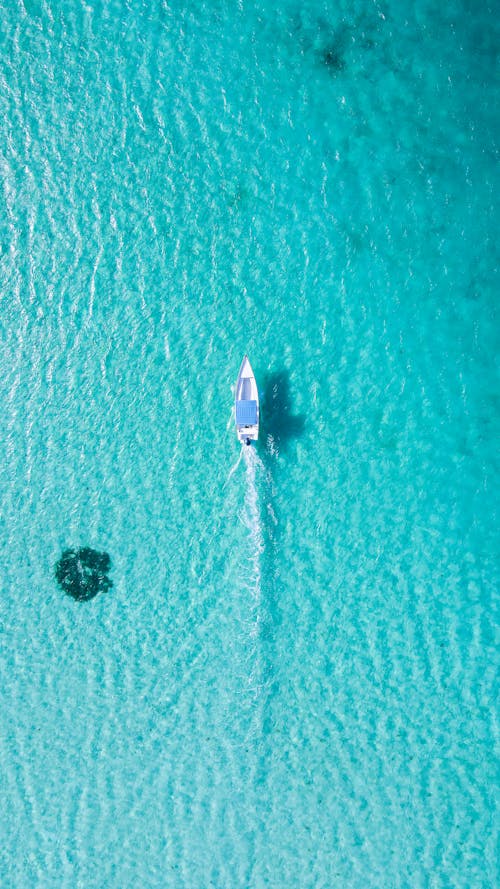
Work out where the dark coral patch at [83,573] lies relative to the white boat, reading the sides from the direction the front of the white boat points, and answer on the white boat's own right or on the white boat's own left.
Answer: on the white boat's own left

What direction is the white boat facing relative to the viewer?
away from the camera
